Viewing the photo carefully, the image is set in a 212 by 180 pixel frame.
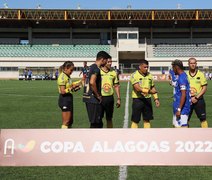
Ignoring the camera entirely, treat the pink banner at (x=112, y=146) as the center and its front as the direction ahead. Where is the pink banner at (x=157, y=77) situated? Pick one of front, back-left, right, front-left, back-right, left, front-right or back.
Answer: back

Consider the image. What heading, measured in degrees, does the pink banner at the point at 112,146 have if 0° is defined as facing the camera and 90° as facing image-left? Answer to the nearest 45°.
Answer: approximately 0°

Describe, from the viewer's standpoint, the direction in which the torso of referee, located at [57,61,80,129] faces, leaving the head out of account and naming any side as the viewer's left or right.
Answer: facing to the right of the viewer

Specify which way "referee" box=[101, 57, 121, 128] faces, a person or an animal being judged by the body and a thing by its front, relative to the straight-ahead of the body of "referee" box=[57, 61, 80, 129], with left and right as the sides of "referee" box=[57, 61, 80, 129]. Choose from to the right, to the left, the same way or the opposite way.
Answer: to the right

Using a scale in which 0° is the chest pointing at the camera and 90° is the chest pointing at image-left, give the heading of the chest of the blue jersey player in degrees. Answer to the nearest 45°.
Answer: approximately 90°

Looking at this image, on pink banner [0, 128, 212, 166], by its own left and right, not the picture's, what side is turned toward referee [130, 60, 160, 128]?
back

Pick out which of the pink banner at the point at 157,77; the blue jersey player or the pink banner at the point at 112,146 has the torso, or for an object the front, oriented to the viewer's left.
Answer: the blue jersey player

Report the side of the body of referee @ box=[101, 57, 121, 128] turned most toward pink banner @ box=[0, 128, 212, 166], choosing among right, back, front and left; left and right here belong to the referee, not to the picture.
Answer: front
